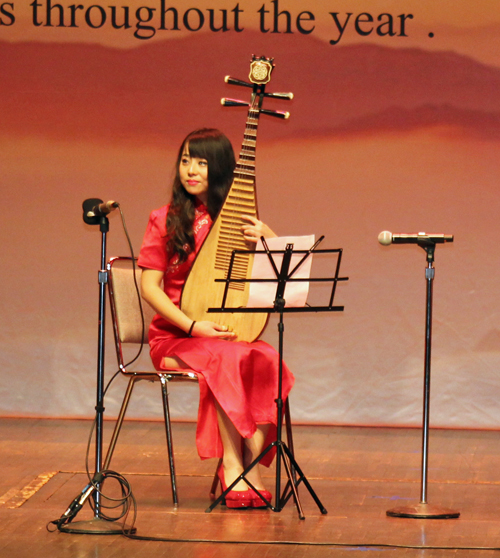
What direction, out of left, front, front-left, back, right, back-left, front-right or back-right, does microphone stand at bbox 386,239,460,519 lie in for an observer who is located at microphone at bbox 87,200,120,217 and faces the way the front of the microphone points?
back

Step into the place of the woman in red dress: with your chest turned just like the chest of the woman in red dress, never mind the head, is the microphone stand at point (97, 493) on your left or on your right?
on your right

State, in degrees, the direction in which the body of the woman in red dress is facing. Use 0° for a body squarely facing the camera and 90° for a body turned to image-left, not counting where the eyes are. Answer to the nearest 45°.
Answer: approximately 315°

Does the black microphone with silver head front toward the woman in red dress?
yes

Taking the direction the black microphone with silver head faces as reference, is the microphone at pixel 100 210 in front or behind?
in front

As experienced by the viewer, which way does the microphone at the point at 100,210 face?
facing to the left of the viewer

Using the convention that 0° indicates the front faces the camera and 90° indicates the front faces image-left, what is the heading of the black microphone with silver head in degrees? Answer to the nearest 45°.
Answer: approximately 90°

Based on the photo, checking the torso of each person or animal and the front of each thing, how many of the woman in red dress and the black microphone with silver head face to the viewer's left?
1

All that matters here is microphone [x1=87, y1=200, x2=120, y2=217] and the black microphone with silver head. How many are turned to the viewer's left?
2

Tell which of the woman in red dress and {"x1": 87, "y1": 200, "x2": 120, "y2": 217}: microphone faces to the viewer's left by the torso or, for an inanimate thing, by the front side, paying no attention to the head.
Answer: the microphone
